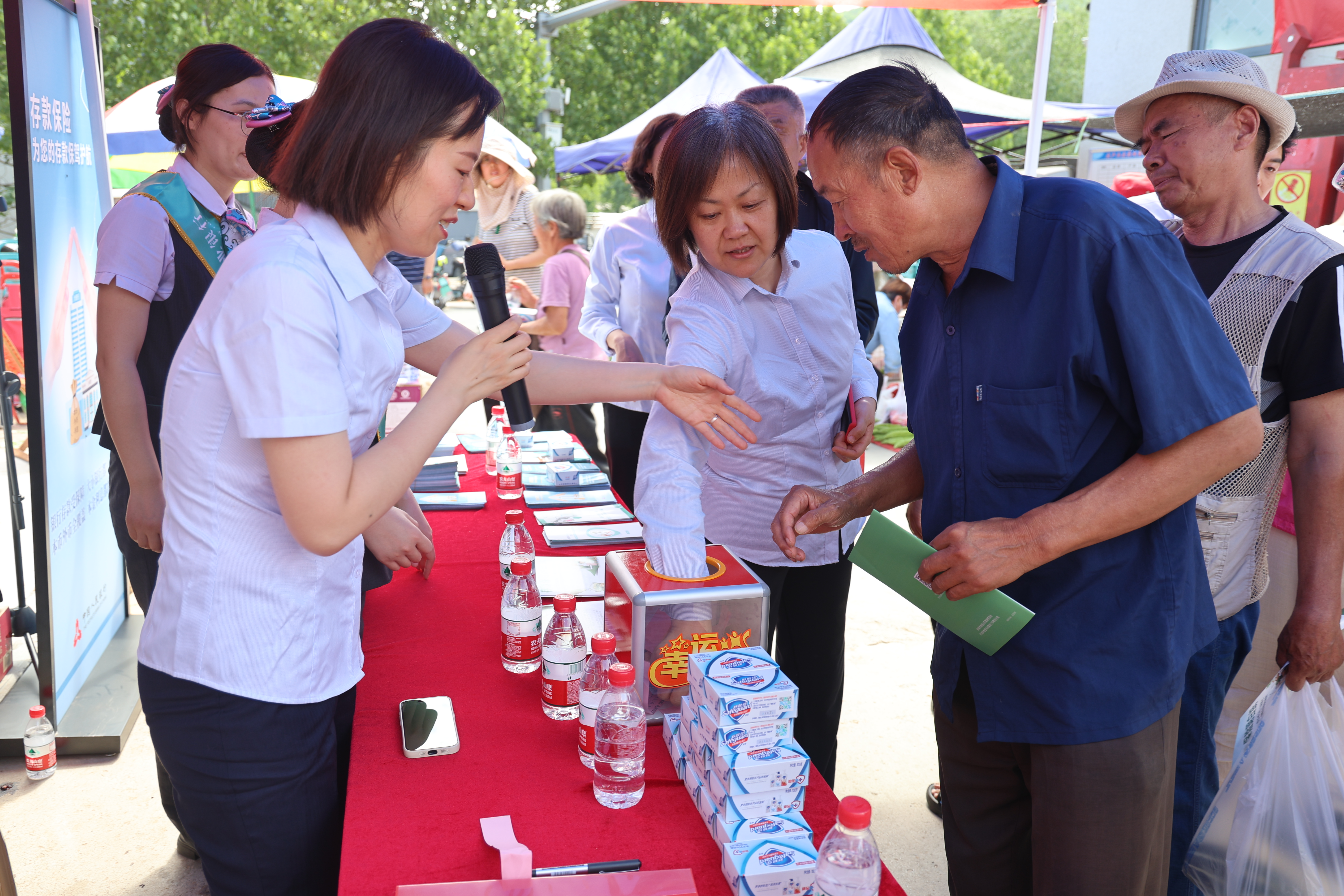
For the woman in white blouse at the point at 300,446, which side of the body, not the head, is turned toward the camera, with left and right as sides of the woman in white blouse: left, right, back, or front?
right

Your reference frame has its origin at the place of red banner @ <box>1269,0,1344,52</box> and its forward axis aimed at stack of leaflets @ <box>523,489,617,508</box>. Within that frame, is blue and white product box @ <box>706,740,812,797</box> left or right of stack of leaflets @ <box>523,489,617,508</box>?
left

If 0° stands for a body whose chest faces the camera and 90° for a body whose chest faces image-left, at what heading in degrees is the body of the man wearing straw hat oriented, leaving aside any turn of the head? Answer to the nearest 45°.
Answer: approximately 45°

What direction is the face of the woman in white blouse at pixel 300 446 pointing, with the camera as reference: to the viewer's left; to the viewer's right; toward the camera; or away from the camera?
to the viewer's right

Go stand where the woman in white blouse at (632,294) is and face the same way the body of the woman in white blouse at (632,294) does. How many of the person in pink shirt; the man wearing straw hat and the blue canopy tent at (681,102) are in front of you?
1

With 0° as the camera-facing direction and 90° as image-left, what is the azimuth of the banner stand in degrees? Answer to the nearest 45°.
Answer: approximately 315°
